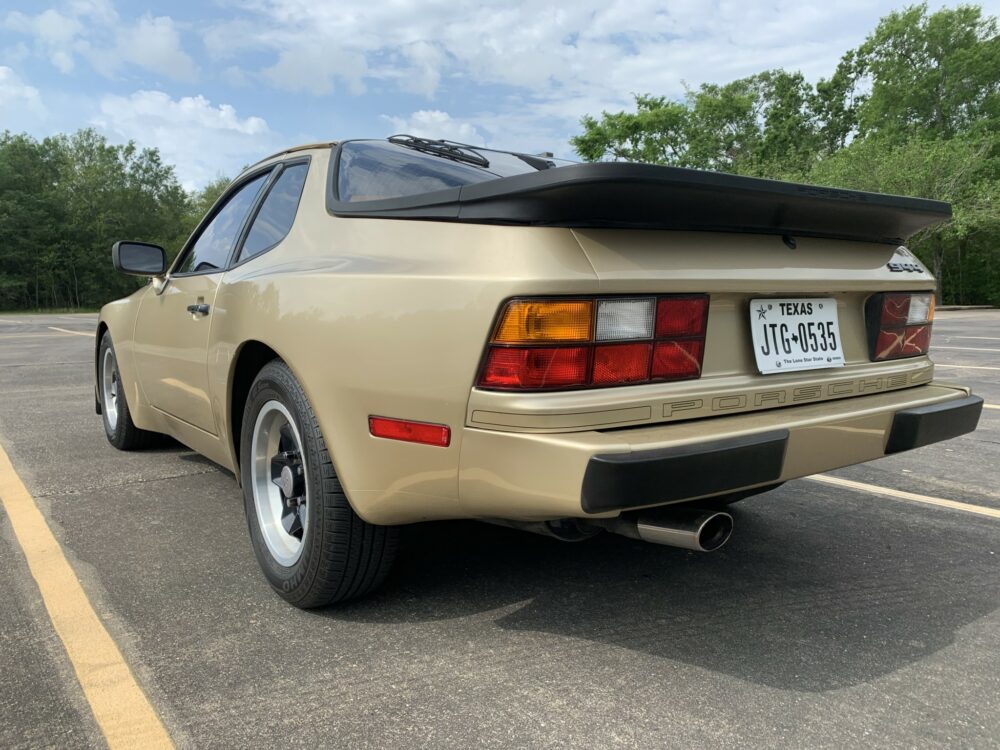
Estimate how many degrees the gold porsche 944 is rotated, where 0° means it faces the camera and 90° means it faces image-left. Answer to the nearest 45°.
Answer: approximately 135°
